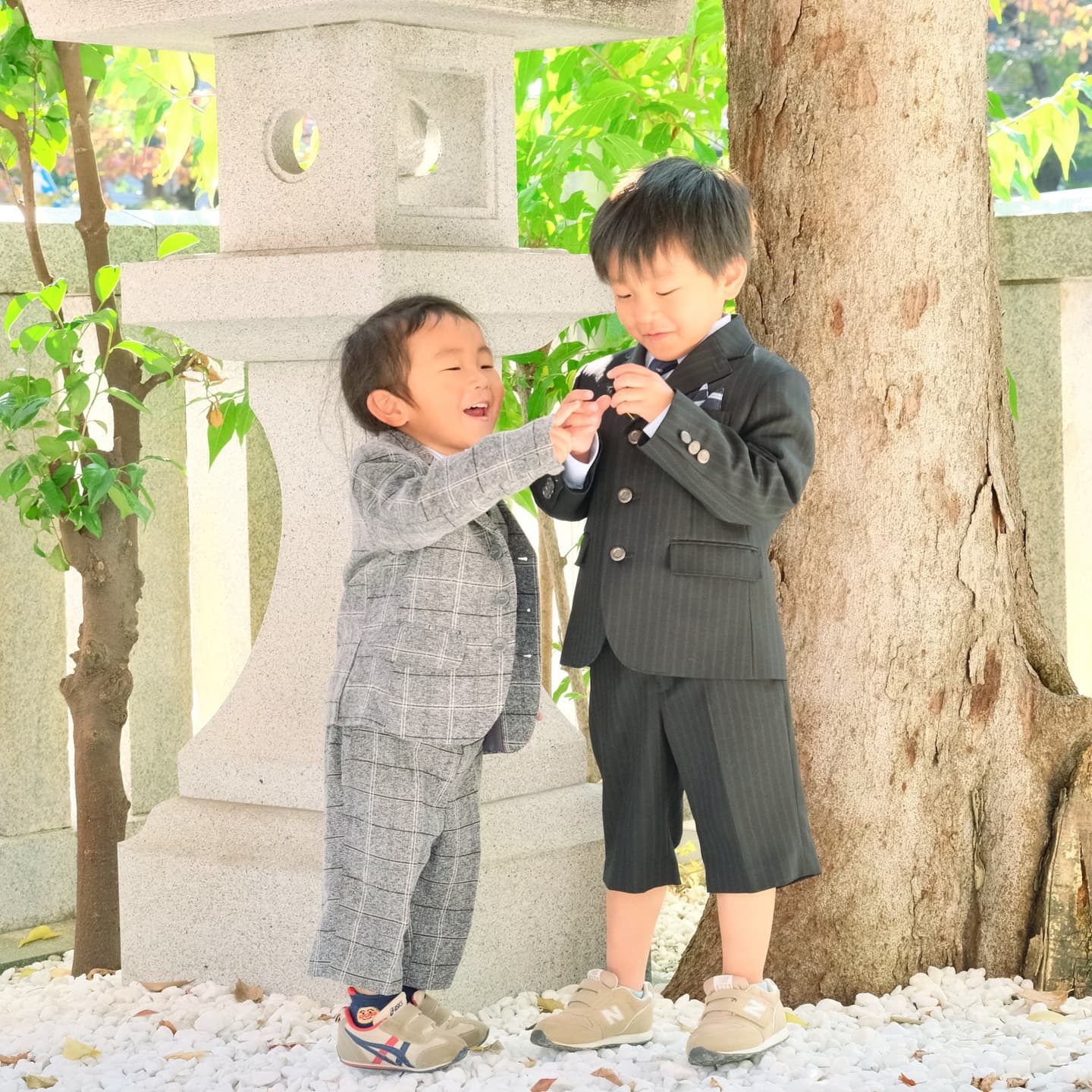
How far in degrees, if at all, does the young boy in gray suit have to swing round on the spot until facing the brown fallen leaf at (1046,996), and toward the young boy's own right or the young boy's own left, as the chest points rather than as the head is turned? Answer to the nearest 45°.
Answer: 0° — they already face it

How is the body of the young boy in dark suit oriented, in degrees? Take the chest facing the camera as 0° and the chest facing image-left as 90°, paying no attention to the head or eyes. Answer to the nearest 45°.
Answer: approximately 45°

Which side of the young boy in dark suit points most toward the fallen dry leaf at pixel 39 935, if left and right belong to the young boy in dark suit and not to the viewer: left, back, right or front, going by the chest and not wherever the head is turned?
right

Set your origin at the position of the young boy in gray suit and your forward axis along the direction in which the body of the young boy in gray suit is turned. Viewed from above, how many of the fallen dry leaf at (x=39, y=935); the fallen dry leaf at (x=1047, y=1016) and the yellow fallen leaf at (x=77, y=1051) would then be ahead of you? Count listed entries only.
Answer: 1

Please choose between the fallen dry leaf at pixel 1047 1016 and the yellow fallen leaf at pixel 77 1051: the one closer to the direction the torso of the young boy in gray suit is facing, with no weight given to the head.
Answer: the fallen dry leaf

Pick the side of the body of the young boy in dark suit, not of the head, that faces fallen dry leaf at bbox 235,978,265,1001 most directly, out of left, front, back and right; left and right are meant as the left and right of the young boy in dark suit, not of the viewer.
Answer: right

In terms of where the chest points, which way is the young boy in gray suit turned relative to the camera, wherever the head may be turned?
to the viewer's right

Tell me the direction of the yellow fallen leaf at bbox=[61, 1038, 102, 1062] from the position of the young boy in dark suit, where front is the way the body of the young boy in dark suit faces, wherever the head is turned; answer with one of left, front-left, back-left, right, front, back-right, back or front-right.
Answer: front-right

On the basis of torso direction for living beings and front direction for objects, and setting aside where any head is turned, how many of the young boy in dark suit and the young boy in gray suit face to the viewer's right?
1

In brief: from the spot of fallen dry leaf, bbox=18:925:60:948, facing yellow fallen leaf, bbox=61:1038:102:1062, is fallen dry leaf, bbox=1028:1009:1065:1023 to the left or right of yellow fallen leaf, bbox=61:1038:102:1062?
left
